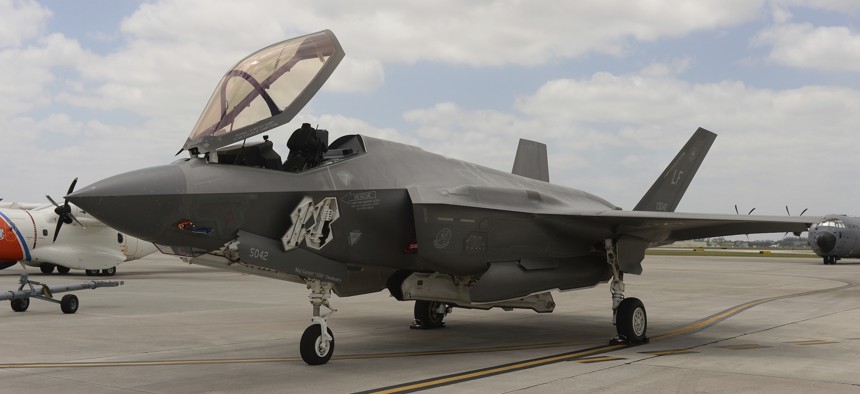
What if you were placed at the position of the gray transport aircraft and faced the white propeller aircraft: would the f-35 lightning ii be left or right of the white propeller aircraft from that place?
left

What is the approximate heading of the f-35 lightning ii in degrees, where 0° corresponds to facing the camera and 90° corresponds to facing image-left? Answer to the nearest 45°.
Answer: approximately 45°

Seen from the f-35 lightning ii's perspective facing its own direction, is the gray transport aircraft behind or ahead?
behind

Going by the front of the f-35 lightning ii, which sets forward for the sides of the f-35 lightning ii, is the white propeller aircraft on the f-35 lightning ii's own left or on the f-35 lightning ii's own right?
on the f-35 lightning ii's own right

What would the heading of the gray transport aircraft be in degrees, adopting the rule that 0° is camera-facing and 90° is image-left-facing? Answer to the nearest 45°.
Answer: approximately 45°

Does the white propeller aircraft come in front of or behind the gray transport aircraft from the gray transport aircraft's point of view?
in front
